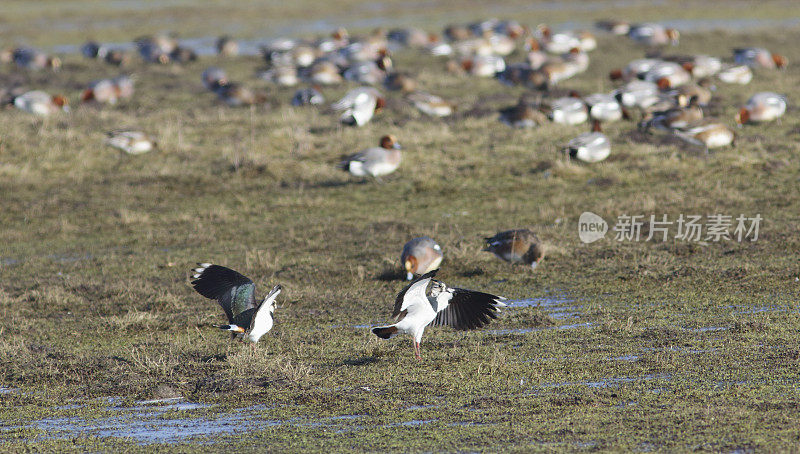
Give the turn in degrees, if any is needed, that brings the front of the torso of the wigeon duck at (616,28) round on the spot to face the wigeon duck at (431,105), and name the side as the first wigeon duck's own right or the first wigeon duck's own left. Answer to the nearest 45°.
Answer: approximately 90° to the first wigeon duck's own right

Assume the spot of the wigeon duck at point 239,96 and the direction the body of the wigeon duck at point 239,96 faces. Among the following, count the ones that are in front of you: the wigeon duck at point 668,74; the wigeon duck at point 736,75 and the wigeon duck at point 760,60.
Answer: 3

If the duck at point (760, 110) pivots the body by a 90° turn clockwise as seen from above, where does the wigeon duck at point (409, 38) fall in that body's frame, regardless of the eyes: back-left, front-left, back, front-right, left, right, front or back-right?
front-left

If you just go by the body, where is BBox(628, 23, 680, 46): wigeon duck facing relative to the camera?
to the viewer's right

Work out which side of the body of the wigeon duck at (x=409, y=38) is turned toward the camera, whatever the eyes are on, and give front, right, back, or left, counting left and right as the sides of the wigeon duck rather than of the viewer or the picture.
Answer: right

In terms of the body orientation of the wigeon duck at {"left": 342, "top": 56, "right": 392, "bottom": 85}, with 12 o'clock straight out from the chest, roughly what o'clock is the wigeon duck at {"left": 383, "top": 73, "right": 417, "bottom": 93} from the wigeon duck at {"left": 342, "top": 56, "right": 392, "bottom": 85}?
the wigeon duck at {"left": 383, "top": 73, "right": 417, "bottom": 93} is roughly at 2 o'clock from the wigeon duck at {"left": 342, "top": 56, "right": 392, "bottom": 85}.

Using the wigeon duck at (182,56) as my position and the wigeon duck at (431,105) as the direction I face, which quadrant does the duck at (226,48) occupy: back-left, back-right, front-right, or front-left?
back-left
